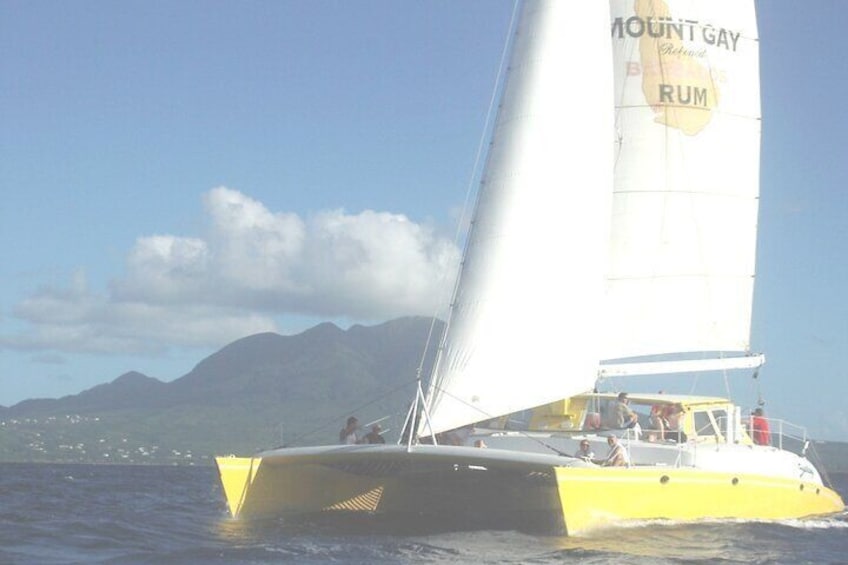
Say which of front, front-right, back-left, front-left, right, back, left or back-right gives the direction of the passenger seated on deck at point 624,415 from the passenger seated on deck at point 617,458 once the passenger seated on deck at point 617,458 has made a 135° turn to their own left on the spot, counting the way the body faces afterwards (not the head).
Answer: left

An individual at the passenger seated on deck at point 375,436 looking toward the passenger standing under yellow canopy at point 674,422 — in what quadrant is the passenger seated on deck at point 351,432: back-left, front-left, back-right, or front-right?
back-left

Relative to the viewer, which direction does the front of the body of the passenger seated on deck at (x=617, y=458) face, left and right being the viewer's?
facing the viewer and to the left of the viewer

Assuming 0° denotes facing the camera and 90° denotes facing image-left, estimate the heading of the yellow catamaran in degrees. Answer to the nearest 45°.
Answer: approximately 45°
